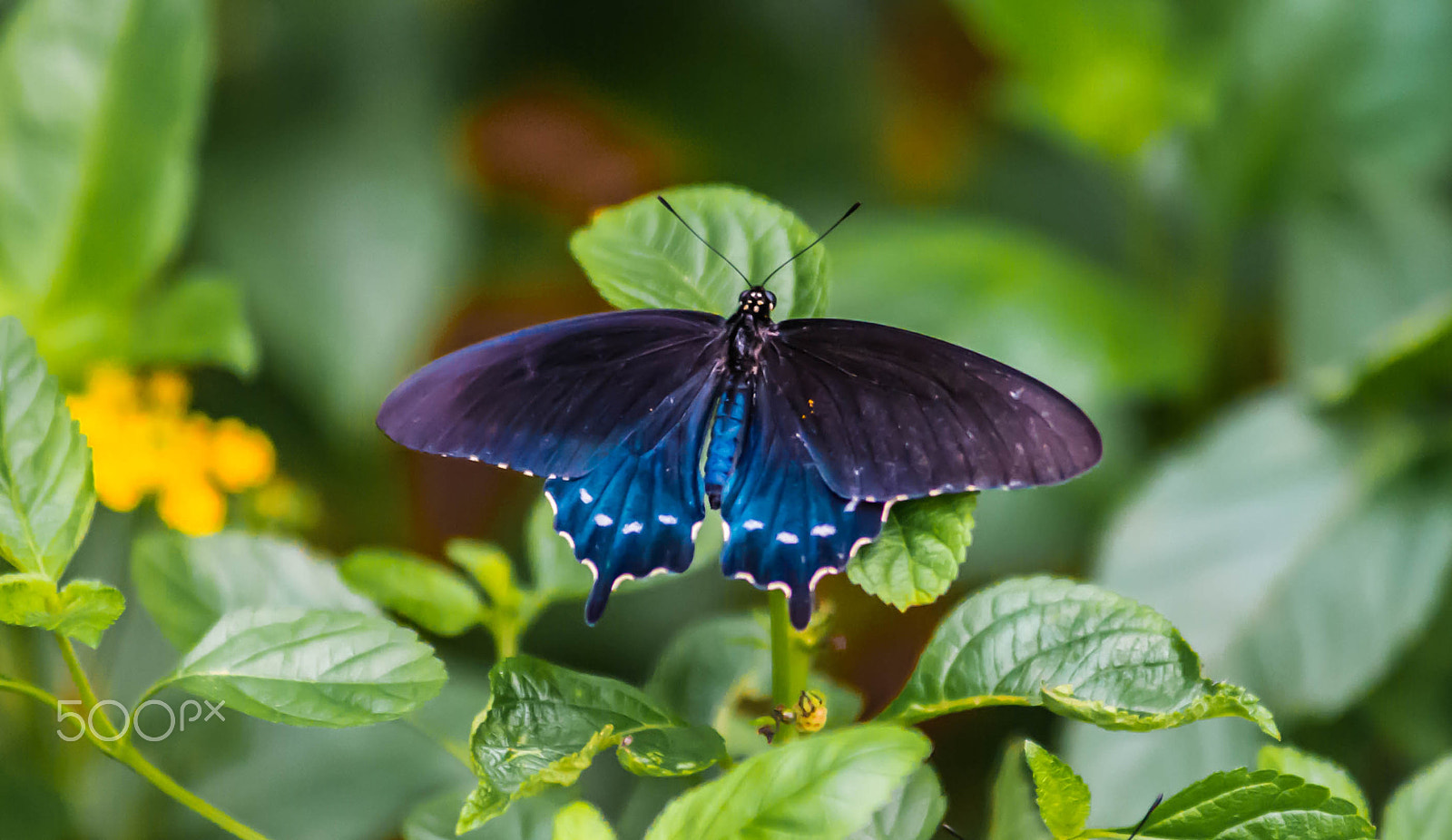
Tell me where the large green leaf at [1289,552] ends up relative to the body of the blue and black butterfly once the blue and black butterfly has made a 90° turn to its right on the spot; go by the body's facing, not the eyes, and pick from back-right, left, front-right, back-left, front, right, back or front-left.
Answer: front-left

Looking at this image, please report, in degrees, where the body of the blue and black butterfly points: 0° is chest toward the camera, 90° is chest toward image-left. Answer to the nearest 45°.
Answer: approximately 180°
